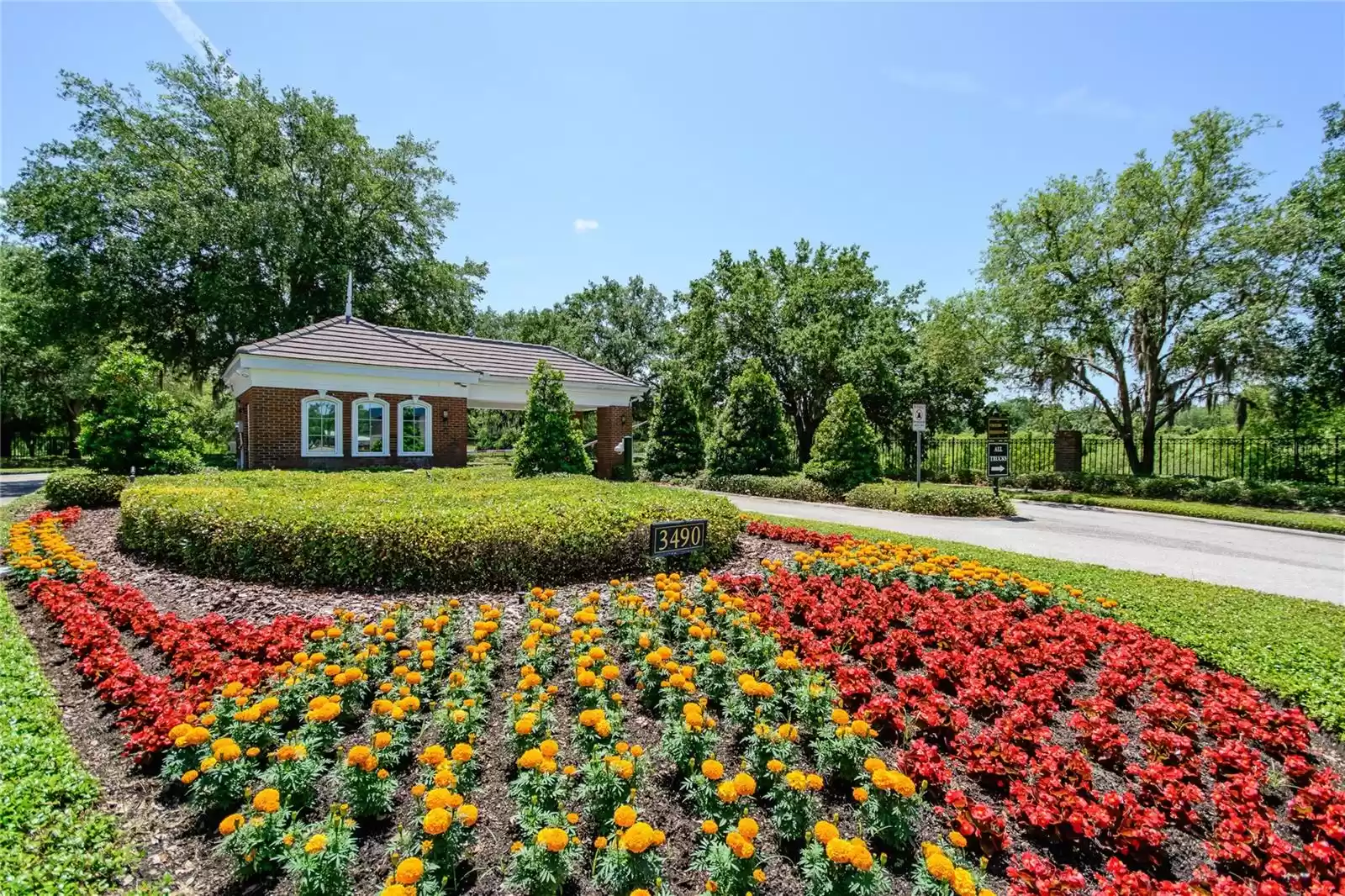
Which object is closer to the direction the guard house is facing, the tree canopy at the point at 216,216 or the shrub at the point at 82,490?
the shrub

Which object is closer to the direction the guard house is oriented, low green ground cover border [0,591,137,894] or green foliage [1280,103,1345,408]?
the low green ground cover border

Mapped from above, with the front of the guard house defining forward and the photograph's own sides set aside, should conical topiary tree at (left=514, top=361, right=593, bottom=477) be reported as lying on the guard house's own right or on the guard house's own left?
on the guard house's own left

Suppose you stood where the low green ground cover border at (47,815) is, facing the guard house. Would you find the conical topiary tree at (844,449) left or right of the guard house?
right

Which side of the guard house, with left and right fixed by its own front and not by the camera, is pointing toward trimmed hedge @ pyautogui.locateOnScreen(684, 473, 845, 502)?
left

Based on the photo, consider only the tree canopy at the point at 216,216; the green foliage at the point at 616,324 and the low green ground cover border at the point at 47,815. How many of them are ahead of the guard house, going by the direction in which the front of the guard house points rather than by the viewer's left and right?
1

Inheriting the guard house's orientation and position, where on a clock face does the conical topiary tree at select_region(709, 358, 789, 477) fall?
The conical topiary tree is roughly at 9 o'clock from the guard house.

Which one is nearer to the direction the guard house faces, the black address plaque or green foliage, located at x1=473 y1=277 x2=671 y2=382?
the black address plaque

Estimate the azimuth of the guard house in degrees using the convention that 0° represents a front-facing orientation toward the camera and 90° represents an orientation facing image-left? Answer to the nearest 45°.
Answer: approximately 0°

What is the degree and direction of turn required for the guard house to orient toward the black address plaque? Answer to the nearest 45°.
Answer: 0° — it already faces it

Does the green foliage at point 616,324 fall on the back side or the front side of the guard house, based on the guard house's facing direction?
on the back side

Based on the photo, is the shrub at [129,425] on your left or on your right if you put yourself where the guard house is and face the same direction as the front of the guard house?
on your right

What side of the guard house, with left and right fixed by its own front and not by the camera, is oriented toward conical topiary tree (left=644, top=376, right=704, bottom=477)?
left

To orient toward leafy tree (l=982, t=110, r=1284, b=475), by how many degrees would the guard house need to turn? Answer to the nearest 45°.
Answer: approximately 90° to its left
